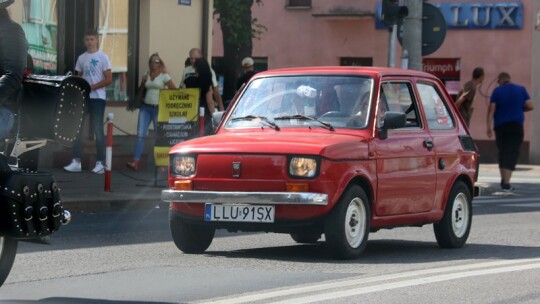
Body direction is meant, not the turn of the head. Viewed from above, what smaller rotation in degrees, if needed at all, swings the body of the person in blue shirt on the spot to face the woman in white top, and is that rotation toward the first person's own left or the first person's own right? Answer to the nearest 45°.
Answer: approximately 90° to the first person's own left

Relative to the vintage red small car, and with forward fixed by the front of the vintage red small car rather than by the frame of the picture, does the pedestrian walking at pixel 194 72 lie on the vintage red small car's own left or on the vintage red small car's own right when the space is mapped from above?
on the vintage red small car's own right

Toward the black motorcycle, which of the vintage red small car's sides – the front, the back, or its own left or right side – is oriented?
front

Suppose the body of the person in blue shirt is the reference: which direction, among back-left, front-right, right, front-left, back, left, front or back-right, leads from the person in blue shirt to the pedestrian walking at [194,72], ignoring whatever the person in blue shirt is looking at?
left

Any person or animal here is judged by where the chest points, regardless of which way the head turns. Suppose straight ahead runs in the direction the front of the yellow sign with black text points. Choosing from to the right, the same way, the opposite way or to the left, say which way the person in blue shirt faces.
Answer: the opposite way

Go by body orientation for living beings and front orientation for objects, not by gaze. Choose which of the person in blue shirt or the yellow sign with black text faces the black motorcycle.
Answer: the yellow sign with black text

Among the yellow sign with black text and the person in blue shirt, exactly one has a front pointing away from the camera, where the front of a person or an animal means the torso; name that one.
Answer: the person in blue shirt

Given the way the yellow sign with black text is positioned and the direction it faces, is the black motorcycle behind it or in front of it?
in front

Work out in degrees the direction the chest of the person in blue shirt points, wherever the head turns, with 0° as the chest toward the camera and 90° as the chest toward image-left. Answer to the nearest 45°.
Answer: approximately 180°

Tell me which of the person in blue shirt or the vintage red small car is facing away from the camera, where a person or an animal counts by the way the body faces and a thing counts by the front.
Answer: the person in blue shirt

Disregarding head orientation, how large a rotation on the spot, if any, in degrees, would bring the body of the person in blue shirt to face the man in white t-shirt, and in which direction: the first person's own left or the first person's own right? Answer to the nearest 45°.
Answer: approximately 135° to the first person's own left

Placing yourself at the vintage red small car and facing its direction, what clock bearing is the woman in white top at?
The woman in white top is roughly at 4 o'clock from the vintage red small car.
